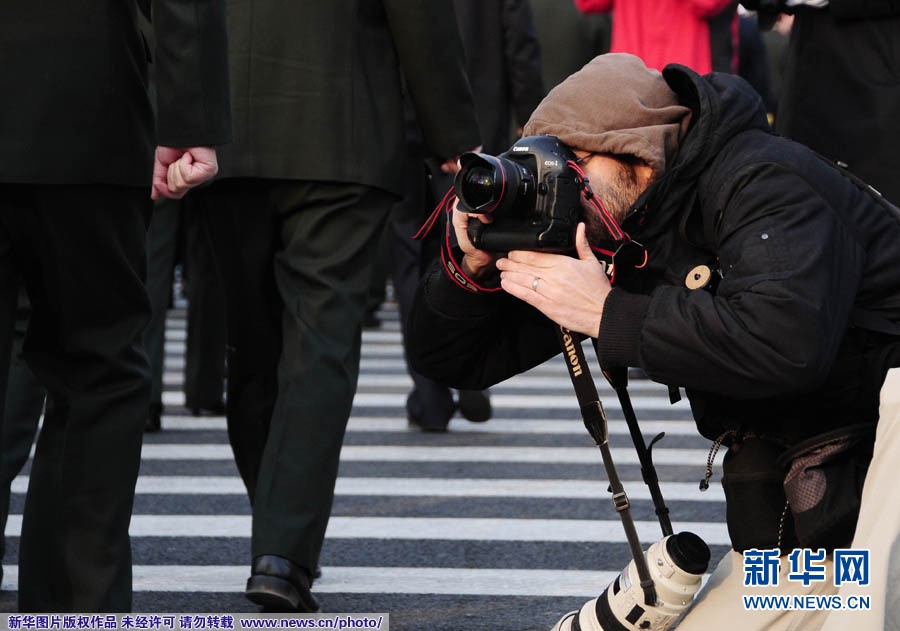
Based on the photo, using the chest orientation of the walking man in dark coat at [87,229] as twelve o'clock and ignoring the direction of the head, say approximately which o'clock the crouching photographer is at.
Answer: The crouching photographer is roughly at 4 o'clock from the walking man in dark coat.

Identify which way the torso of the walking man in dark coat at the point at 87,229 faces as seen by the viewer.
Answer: away from the camera

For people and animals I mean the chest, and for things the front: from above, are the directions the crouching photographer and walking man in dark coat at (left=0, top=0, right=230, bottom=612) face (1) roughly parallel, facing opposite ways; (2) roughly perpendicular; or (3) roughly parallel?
roughly perpendicular

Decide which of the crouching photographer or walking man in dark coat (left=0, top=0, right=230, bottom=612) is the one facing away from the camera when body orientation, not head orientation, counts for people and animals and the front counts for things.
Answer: the walking man in dark coat

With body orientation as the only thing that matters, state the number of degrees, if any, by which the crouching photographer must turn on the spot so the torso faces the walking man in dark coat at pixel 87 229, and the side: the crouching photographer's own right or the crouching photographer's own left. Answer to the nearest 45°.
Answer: approximately 45° to the crouching photographer's own right

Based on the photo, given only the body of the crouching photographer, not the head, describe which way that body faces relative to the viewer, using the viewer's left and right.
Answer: facing the viewer and to the left of the viewer

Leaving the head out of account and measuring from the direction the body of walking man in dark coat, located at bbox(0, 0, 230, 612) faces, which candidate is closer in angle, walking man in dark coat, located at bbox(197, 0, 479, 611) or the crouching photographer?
the walking man in dark coat

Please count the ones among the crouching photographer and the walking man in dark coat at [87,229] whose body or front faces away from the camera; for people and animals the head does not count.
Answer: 1
